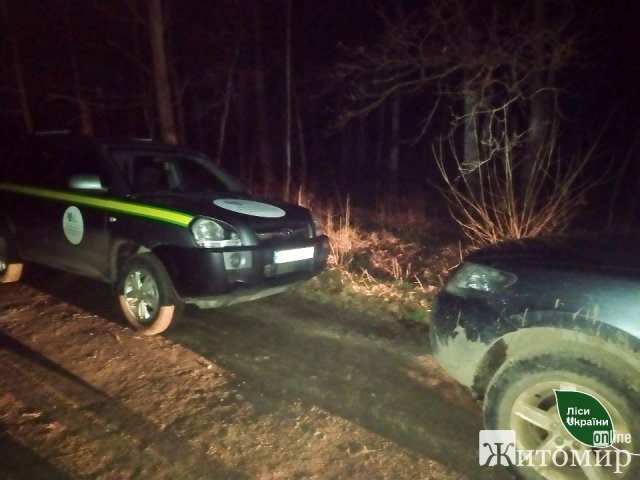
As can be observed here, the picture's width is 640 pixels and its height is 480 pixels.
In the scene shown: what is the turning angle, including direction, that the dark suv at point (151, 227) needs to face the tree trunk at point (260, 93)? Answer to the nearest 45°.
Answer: approximately 135° to its left

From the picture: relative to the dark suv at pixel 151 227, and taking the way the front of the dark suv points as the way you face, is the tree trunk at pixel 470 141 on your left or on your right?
on your left

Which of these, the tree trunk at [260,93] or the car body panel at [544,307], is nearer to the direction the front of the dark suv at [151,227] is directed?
the car body panel

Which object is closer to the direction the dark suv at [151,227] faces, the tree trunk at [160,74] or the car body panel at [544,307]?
the car body panel

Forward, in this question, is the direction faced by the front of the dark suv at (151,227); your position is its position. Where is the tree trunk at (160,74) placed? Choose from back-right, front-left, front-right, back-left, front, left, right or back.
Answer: back-left

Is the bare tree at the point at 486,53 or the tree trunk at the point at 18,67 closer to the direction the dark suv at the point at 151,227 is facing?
the bare tree

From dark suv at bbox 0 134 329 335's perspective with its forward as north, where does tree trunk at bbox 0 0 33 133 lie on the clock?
The tree trunk is roughly at 7 o'clock from the dark suv.

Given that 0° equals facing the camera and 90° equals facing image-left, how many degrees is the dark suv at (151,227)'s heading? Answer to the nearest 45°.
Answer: approximately 315°

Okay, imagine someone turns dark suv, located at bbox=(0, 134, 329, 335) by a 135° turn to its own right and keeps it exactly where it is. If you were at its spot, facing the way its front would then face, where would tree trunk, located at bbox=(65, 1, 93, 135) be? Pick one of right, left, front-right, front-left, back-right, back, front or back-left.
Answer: right
